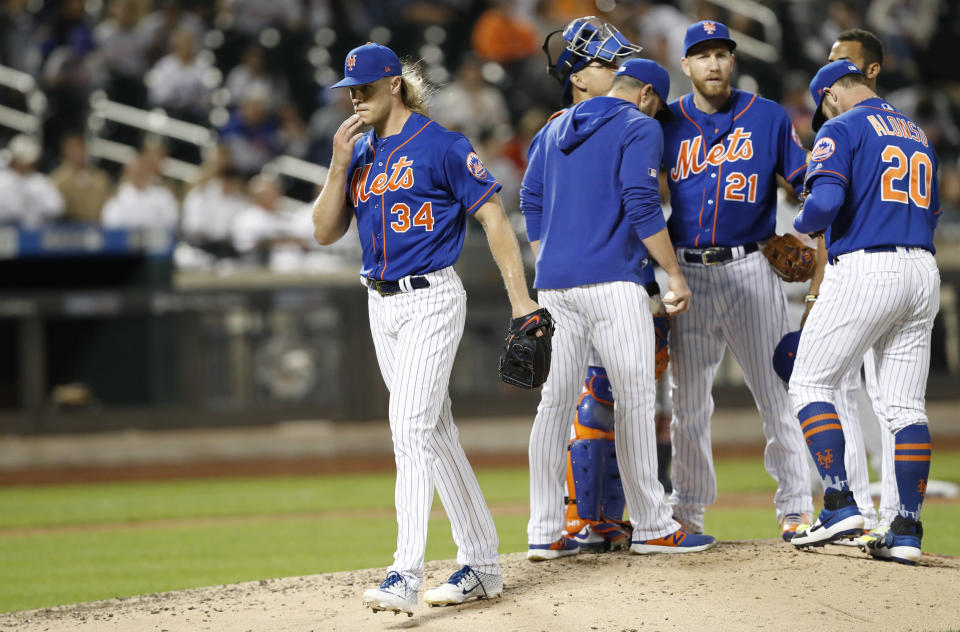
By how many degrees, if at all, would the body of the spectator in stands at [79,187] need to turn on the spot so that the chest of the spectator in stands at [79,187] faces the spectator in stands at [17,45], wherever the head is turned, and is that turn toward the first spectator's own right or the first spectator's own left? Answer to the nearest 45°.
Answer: approximately 180°

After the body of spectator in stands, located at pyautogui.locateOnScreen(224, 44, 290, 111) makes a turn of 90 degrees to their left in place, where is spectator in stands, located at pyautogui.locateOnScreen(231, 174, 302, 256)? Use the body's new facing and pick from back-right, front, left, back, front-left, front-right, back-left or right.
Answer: right

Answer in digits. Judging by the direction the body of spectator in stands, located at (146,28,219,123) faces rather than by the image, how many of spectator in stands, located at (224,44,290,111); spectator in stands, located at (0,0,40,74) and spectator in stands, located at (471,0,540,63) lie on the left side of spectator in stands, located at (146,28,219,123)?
2

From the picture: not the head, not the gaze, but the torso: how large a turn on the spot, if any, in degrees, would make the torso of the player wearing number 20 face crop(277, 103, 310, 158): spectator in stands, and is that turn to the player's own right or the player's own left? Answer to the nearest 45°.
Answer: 0° — they already face them

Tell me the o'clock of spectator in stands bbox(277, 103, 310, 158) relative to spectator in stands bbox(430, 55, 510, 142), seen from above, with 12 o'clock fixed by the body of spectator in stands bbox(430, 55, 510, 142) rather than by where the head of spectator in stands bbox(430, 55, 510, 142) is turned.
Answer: spectator in stands bbox(277, 103, 310, 158) is roughly at 3 o'clock from spectator in stands bbox(430, 55, 510, 142).

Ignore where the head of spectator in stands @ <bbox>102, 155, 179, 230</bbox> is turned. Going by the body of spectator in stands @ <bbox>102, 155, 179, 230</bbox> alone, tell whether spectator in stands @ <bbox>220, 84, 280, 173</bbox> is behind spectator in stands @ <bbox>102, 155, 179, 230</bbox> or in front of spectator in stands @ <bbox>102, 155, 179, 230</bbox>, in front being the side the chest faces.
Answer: behind

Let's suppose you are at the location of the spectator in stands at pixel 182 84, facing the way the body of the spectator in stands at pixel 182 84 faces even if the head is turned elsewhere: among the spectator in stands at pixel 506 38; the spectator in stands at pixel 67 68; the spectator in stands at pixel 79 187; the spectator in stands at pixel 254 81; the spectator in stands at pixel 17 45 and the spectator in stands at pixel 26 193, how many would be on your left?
2

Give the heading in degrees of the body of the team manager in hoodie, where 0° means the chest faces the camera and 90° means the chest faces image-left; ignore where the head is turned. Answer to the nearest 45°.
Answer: approximately 225°

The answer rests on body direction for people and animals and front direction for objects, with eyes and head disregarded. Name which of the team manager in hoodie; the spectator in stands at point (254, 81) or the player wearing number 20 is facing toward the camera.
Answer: the spectator in stands

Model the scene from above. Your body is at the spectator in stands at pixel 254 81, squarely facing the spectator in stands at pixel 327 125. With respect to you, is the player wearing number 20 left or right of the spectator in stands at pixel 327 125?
right

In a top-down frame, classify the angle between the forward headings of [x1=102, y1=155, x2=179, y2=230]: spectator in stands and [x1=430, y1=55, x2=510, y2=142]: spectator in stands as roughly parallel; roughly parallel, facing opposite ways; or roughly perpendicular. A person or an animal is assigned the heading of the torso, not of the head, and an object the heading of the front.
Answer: roughly parallel

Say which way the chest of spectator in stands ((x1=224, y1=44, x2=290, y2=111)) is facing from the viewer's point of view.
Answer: toward the camera

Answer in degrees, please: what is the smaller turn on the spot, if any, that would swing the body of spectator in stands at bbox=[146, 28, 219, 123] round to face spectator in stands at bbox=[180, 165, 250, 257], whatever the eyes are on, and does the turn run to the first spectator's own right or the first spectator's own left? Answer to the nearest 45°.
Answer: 0° — they already face them

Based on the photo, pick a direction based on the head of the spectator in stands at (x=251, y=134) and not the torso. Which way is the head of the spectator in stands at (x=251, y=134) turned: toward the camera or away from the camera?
toward the camera

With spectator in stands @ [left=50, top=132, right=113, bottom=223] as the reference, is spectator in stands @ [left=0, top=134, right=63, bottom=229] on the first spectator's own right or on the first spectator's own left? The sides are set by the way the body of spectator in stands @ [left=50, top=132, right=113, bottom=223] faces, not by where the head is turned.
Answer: on the first spectator's own right

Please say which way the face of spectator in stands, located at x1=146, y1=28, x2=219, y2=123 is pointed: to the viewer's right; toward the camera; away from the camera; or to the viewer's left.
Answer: toward the camera

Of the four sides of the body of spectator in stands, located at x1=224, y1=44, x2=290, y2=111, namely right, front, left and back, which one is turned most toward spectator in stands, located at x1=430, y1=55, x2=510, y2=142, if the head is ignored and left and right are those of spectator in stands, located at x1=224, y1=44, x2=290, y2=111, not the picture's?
left

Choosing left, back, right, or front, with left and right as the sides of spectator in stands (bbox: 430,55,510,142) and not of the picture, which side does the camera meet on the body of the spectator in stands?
front

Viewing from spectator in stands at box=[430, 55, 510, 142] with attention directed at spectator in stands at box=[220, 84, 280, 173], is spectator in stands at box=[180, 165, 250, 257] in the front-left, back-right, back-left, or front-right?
front-left
